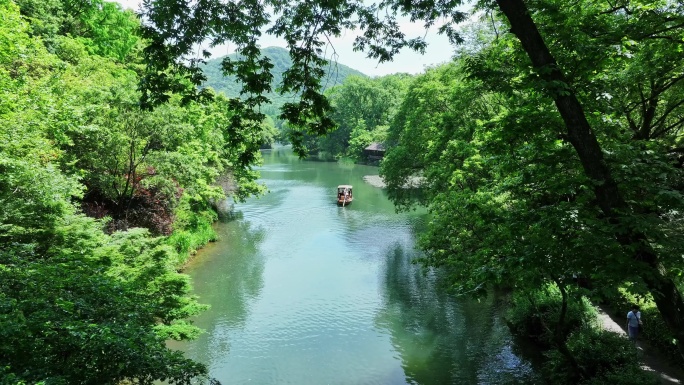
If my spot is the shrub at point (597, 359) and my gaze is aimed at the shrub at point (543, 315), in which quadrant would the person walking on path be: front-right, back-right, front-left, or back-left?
front-right

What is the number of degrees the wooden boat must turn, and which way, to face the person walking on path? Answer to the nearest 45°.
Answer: approximately 180°

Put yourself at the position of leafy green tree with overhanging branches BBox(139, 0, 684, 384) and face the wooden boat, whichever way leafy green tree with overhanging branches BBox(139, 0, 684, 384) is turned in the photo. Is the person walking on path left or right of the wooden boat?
right
